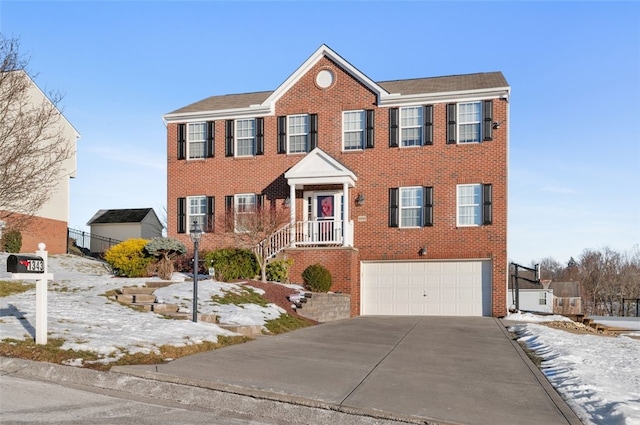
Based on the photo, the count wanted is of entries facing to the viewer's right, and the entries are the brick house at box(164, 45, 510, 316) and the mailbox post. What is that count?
0

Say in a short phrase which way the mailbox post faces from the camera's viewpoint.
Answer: facing the viewer and to the left of the viewer

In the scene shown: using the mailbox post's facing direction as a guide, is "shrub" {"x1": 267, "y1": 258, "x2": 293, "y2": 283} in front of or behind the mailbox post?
behind

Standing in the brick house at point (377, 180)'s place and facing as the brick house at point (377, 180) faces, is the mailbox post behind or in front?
in front

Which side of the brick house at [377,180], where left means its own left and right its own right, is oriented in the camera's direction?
front

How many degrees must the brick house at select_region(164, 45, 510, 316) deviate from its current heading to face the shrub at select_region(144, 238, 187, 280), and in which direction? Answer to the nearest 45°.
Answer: approximately 45° to its right

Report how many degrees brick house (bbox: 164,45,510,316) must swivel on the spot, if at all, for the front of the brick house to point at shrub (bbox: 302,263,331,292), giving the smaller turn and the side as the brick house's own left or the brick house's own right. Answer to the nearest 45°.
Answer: approximately 45° to the brick house's own right

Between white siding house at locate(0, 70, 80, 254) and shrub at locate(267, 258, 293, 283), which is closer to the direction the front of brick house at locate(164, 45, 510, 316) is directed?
the shrub

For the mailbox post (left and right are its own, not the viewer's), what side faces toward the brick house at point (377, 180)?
back

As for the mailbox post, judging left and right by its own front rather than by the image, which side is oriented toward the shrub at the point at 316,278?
back
